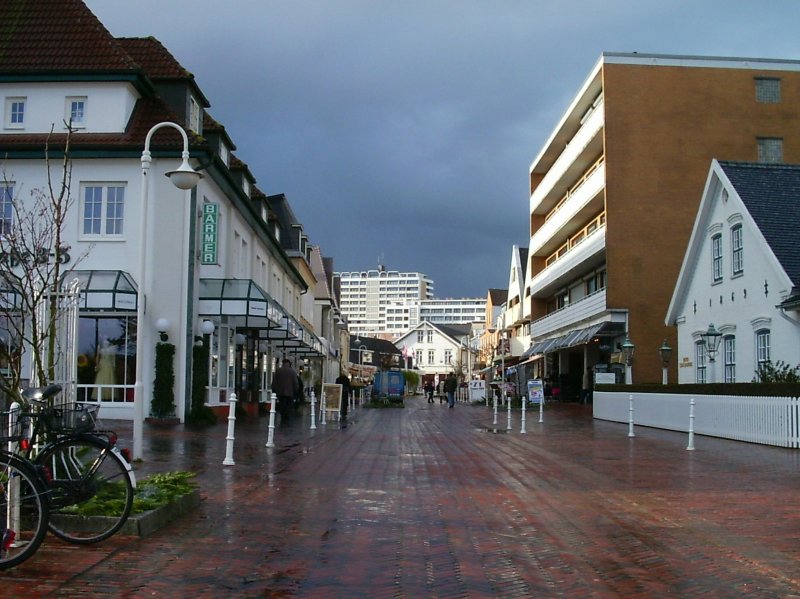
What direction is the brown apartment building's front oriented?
to the viewer's left

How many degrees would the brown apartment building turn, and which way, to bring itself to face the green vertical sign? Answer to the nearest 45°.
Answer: approximately 45° to its left

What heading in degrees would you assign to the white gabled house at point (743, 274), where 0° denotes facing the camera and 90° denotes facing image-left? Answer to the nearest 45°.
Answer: approximately 45°

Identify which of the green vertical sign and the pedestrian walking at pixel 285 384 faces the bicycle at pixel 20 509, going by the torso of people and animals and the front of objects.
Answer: the green vertical sign

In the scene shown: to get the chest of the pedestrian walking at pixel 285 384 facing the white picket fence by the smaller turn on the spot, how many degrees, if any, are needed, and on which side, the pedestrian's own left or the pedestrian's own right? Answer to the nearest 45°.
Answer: approximately 135° to the pedestrian's own right

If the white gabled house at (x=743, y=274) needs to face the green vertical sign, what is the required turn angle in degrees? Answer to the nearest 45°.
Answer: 0° — it already faces it

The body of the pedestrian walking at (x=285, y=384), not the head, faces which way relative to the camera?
away from the camera

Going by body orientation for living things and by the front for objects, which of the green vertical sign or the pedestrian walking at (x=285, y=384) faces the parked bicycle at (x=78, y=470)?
the green vertical sign

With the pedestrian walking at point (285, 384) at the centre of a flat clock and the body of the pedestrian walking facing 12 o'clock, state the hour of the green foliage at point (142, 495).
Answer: The green foliage is roughly at 6 o'clock from the pedestrian walking.

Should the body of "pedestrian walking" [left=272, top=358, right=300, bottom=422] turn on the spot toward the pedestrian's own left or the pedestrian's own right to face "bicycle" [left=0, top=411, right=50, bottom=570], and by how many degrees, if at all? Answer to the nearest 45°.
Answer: approximately 180°
